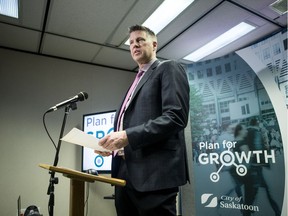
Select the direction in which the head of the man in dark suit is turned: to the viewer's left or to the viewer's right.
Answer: to the viewer's left

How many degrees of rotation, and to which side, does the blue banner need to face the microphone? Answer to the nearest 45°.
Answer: approximately 45° to its right

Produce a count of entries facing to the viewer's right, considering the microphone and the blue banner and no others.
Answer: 1

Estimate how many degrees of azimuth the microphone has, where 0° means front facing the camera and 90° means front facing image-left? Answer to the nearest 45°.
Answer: approximately 270°

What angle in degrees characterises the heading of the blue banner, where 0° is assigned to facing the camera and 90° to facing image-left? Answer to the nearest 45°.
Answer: approximately 0°
